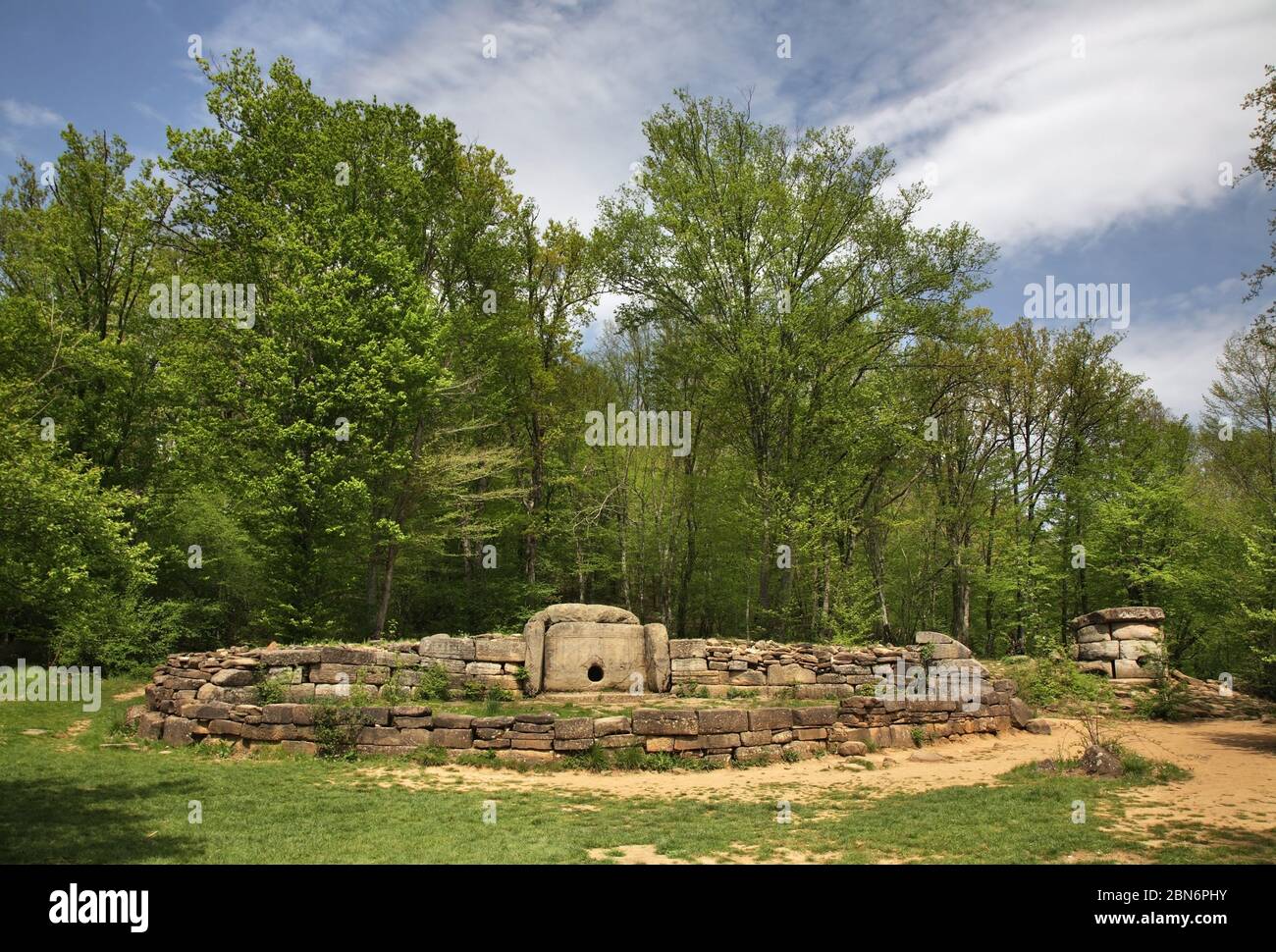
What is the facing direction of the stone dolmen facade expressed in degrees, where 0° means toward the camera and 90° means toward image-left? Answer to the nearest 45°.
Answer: approximately 0°
